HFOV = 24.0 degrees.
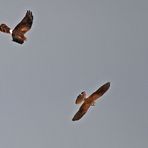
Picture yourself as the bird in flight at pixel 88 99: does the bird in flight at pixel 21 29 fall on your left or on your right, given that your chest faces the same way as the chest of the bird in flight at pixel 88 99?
on your right
